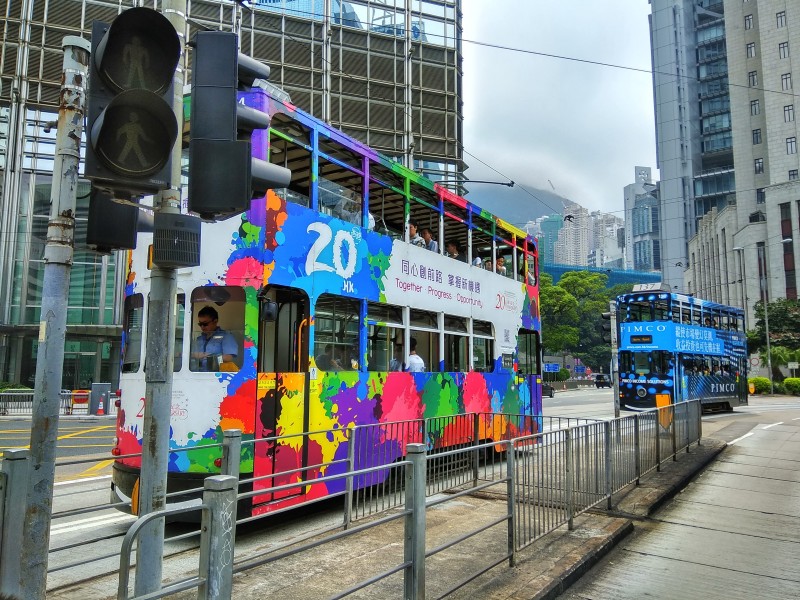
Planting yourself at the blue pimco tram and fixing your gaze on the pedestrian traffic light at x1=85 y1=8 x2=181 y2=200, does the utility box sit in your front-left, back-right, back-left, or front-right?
front-right

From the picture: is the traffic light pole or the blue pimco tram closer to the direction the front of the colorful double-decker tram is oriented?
the traffic light pole

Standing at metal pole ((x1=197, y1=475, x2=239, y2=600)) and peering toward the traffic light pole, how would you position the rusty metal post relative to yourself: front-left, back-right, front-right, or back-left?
front-left

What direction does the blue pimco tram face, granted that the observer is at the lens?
facing the viewer and to the left of the viewer

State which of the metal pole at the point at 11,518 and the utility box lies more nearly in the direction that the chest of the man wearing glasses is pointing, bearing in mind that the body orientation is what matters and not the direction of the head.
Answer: the metal pole

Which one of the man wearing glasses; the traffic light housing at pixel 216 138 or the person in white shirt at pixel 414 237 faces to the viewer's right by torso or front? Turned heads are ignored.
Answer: the traffic light housing

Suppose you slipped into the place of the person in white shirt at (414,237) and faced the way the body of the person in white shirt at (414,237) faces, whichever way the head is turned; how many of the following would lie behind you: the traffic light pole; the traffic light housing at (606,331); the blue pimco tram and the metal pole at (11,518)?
2

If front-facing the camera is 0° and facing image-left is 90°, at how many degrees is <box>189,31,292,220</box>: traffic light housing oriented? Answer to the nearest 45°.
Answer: approximately 270°

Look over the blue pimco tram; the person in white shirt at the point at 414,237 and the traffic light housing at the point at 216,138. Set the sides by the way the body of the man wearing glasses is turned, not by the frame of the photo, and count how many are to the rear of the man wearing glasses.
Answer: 2

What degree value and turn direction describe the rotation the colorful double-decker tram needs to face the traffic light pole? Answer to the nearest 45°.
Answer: approximately 45° to its left

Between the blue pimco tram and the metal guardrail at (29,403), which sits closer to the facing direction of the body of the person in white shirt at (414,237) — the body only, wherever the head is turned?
the metal guardrail

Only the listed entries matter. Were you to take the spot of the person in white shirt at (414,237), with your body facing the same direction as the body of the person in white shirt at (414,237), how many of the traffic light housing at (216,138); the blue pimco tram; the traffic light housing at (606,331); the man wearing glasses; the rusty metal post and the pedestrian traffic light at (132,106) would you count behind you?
2

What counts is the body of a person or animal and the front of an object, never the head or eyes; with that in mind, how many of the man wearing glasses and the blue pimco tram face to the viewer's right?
0
